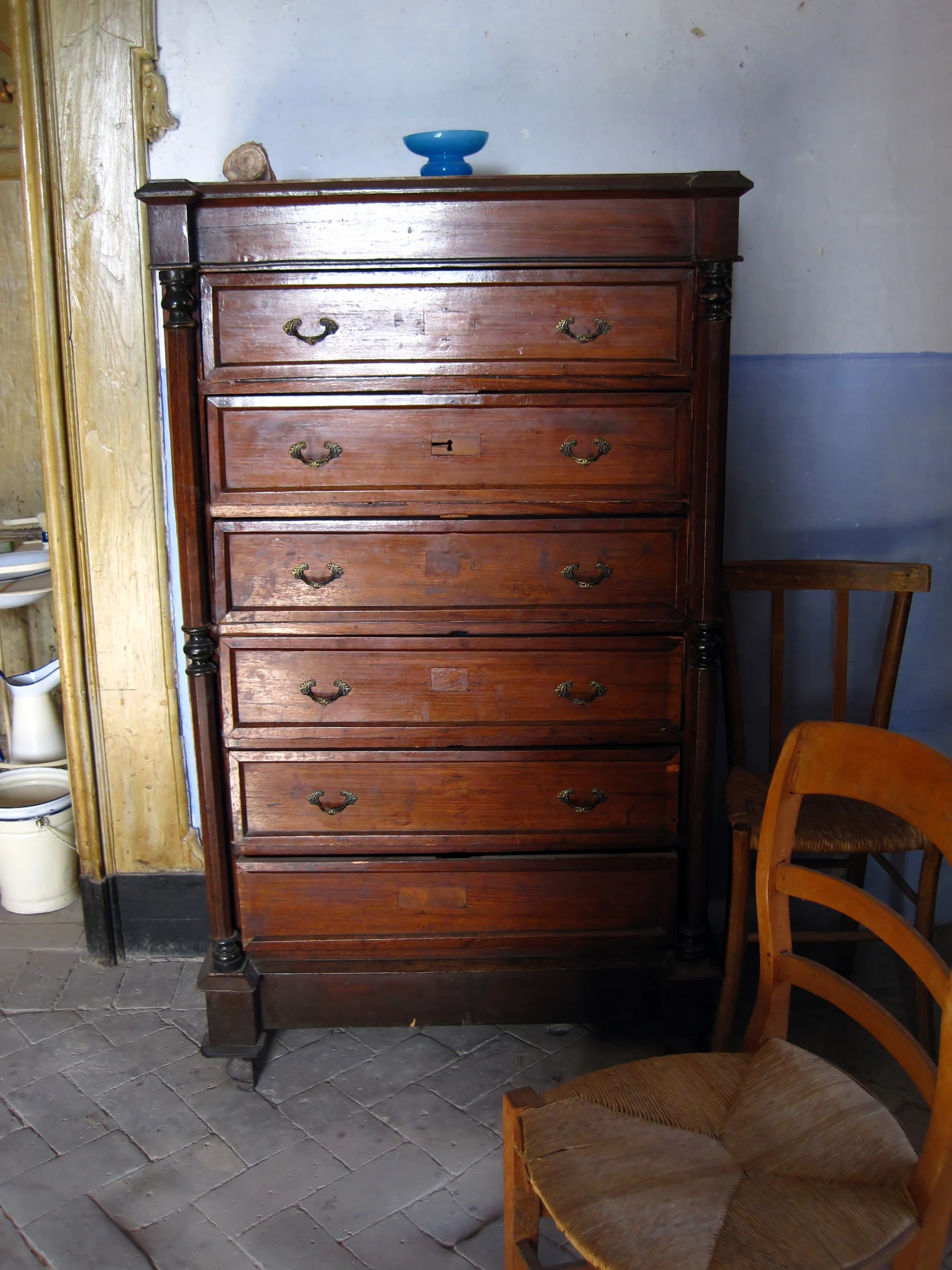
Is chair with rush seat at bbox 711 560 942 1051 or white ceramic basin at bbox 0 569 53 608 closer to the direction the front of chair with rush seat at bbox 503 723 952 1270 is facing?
the white ceramic basin

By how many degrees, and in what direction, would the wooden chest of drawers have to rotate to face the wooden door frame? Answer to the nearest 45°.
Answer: approximately 135° to its right

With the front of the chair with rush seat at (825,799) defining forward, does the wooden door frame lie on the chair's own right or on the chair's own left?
on the chair's own right

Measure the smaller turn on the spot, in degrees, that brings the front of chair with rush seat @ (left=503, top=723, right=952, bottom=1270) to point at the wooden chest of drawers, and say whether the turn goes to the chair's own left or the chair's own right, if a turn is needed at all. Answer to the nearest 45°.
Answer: approximately 90° to the chair's own right

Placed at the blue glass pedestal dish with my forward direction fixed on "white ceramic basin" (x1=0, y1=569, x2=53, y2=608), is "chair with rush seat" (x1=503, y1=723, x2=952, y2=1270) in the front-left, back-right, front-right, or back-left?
back-left

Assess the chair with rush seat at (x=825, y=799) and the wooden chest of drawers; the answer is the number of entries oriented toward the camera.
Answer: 2

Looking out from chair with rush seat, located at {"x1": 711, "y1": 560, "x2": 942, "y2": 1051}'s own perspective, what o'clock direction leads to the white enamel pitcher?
The white enamel pitcher is roughly at 3 o'clock from the chair with rush seat.

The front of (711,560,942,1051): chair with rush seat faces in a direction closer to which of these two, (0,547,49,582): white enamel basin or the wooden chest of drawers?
the wooden chest of drawers

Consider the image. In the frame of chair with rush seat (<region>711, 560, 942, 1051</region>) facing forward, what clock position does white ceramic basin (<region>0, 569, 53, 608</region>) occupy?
The white ceramic basin is roughly at 3 o'clock from the chair with rush seat.

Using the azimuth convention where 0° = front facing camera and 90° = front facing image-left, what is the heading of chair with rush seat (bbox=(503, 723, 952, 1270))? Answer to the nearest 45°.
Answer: approximately 45°

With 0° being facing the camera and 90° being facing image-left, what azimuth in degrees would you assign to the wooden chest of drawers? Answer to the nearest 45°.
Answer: approximately 0°

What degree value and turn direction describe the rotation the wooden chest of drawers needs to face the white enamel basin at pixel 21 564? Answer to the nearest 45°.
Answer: approximately 135° to its right

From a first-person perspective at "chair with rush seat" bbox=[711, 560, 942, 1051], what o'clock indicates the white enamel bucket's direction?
The white enamel bucket is roughly at 3 o'clock from the chair with rush seat.
